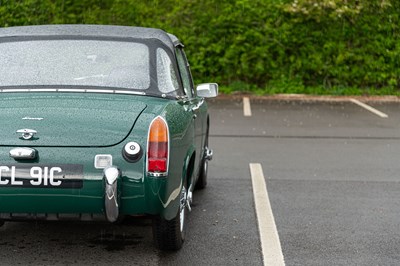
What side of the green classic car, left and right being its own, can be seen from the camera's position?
back

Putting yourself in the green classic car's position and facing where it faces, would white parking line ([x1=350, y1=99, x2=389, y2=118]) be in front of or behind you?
in front

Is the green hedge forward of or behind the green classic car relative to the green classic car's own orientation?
forward

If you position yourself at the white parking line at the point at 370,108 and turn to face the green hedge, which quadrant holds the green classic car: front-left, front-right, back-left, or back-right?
back-left
